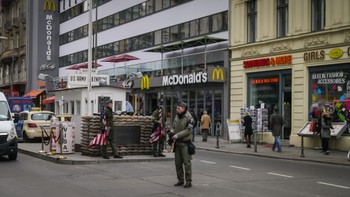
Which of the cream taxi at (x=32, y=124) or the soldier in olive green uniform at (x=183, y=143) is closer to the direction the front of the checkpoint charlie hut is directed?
the soldier in olive green uniform

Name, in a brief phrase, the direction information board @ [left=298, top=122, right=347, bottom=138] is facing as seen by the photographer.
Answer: facing the viewer and to the left of the viewer

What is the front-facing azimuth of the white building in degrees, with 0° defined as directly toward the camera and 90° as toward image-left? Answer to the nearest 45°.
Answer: approximately 45°

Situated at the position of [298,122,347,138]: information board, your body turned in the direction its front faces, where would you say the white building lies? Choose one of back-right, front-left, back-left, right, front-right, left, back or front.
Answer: right

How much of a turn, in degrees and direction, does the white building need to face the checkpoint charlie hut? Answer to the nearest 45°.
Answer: approximately 45° to its left

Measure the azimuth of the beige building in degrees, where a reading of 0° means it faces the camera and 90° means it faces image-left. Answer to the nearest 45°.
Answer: approximately 45°

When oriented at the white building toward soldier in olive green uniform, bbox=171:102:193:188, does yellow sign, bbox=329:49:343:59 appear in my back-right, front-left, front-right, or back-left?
front-left

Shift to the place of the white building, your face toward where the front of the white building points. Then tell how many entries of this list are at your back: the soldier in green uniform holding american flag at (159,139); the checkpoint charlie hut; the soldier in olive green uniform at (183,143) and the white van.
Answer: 0

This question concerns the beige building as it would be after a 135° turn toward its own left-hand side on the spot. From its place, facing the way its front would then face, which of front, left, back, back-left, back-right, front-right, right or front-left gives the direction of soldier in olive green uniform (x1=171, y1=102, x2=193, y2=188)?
right

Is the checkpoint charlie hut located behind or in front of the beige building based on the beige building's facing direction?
in front

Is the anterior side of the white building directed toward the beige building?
no

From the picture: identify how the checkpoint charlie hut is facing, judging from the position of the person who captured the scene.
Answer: facing the viewer and to the right of the viewer
